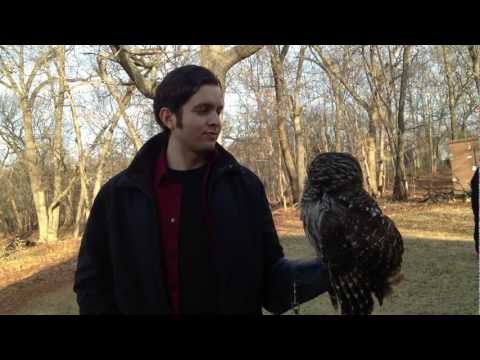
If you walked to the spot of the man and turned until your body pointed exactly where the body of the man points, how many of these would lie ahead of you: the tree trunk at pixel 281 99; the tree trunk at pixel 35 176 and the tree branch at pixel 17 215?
0

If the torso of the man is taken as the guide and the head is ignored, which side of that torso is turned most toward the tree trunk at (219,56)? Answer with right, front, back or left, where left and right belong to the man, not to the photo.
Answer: back

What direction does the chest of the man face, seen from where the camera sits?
toward the camera

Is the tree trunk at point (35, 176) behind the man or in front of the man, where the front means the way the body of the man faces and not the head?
behind

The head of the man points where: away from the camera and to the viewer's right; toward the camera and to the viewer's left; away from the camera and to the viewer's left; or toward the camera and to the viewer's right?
toward the camera and to the viewer's right

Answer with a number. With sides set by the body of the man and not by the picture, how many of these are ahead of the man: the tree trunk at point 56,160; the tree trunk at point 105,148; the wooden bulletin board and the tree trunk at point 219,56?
0

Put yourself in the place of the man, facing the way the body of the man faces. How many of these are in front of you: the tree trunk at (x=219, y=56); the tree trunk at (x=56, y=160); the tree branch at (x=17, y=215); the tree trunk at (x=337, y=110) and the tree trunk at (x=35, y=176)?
0

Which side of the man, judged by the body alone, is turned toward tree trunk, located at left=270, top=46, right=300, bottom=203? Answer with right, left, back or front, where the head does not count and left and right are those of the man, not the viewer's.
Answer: back

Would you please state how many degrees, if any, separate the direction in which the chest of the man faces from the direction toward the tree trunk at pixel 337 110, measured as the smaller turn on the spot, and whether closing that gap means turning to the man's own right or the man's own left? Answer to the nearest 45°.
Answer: approximately 135° to the man's own left

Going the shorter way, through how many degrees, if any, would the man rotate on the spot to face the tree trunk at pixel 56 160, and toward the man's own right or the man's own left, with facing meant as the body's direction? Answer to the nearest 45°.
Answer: approximately 180°

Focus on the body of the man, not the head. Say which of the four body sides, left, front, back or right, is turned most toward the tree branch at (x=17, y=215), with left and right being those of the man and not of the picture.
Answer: back
